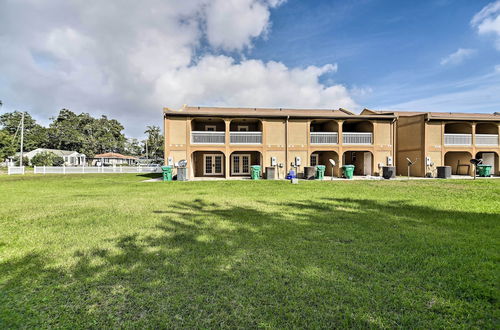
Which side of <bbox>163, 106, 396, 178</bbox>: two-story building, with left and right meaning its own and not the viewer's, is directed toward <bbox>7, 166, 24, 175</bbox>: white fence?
right

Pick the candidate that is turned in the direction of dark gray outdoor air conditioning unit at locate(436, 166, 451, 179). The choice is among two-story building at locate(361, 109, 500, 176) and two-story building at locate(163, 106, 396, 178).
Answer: two-story building at locate(361, 109, 500, 176)

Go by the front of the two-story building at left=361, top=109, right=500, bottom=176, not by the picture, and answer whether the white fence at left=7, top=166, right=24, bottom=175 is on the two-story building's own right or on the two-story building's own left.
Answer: on the two-story building's own right

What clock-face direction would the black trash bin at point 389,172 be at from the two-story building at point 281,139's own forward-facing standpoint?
The black trash bin is roughly at 9 o'clock from the two-story building.

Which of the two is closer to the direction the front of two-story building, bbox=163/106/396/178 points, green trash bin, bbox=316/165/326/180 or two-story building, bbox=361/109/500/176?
the green trash bin

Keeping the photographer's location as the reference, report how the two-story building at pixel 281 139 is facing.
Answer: facing the viewer

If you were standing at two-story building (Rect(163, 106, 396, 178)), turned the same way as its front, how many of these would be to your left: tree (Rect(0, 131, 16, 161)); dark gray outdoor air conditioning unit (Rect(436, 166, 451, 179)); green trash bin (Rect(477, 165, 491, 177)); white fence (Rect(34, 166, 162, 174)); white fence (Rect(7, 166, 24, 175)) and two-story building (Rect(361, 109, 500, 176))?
3

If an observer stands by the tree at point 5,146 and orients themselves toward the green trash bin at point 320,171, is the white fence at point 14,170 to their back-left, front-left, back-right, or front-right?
front-right

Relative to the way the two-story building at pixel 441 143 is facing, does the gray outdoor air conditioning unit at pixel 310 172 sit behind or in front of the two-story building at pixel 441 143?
in front

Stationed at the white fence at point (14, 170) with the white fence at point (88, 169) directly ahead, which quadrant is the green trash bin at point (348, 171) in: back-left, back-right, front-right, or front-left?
front-right

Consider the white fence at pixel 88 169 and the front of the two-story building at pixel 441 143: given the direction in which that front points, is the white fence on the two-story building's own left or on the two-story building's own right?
on the two-story building's own right

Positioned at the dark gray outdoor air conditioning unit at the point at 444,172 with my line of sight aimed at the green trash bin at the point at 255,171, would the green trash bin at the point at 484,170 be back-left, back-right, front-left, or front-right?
back-right

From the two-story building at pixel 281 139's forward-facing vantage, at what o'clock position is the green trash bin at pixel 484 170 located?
The green trash bin is roughly at 9 o'clock from the two-story building.

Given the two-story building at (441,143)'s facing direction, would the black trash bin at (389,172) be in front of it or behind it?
in front

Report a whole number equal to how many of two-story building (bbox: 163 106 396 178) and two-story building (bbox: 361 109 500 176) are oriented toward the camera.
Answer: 2
